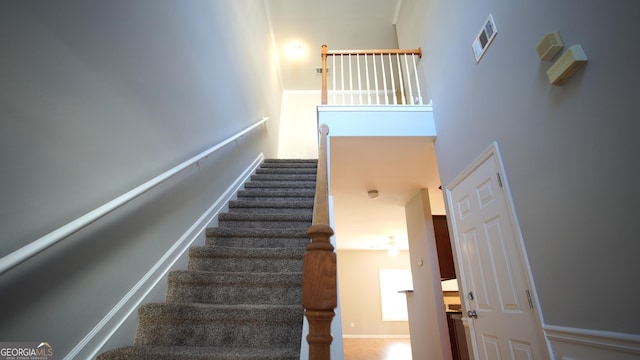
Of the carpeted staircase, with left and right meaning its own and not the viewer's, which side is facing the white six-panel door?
left

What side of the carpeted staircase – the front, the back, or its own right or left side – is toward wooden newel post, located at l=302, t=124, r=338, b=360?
front

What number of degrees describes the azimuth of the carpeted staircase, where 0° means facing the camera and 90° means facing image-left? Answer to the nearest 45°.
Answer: approximately 0°

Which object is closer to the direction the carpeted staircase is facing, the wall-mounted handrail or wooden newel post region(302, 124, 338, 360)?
the wooden newel post
